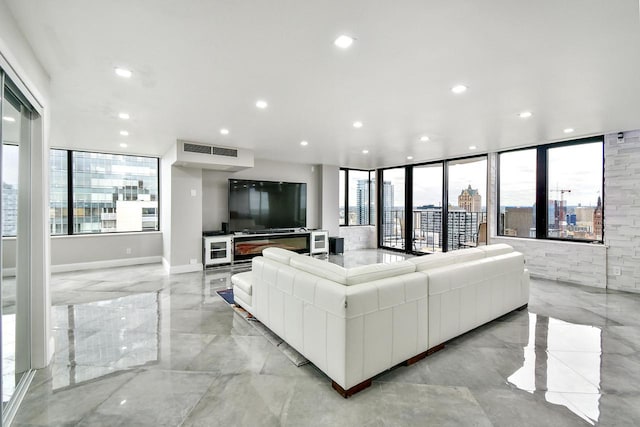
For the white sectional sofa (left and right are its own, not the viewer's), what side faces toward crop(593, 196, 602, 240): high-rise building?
right

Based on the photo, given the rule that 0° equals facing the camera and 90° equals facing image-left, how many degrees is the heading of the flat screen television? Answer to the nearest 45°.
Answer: approximately 315°

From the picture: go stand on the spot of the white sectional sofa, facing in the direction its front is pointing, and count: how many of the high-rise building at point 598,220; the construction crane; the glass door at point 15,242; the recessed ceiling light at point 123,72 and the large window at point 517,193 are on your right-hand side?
3

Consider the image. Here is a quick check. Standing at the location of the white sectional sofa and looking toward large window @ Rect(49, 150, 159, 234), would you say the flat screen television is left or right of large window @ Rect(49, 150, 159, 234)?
right

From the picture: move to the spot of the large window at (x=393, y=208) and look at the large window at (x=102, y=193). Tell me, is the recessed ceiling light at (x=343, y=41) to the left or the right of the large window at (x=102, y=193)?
left

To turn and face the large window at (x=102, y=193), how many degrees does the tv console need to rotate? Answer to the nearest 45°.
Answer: approximately 135° to its right

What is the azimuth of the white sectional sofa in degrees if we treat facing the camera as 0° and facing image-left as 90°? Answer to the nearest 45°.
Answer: approximately 135°

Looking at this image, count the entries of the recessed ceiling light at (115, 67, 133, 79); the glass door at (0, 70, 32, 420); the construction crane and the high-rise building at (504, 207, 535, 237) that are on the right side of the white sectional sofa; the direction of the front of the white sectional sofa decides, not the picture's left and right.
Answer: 2
